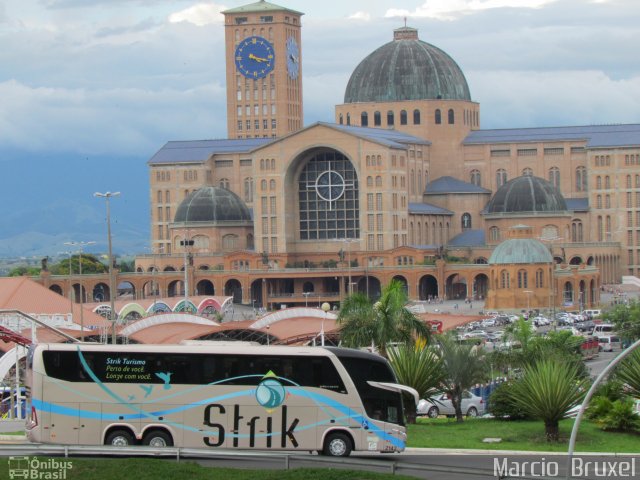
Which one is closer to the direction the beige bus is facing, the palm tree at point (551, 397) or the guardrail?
the palm tree

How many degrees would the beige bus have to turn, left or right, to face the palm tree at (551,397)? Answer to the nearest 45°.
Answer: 0° — it already faces it

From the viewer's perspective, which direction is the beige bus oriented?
to the viewer's right
